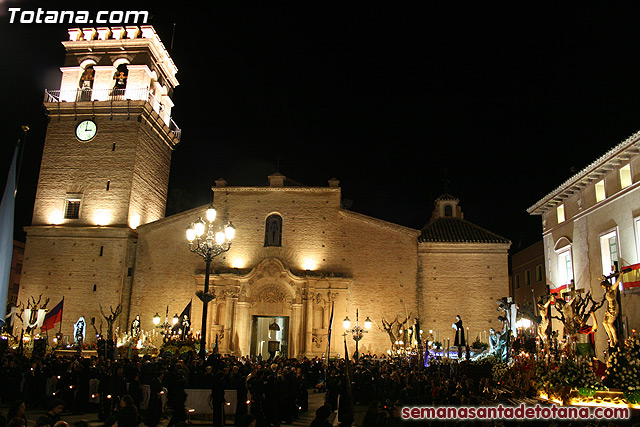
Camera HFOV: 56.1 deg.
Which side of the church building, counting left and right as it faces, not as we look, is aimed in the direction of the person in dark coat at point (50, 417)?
front

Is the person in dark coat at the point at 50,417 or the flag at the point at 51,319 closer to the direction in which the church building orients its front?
the person in dark coat

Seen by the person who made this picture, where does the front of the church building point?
facing the viewer

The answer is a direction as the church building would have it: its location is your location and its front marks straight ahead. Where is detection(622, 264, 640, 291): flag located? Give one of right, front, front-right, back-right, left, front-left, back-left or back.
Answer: front-left

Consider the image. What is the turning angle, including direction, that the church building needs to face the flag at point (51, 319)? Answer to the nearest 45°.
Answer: approximately 45° to its right

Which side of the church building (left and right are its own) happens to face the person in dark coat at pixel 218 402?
front

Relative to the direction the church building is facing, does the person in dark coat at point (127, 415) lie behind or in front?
in front

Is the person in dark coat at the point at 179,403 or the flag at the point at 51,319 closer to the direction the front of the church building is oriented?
the person in dark coat

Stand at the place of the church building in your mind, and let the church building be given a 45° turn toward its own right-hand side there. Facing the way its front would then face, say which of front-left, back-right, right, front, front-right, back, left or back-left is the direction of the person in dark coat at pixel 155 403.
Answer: front-left

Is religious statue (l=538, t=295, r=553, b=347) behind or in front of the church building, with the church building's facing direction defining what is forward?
in front

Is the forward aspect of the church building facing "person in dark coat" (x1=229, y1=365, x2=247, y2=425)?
yes

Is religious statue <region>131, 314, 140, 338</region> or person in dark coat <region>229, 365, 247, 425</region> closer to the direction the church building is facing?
the person in dark coat
